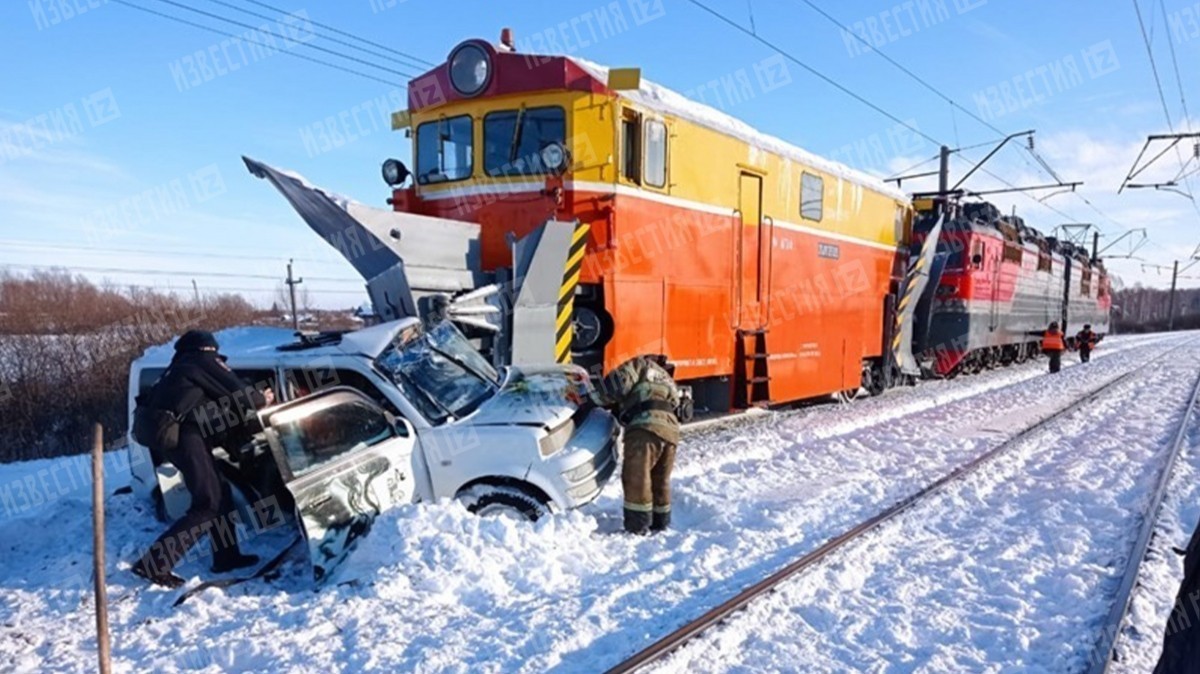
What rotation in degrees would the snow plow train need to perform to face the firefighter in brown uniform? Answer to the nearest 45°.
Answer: approximately 45° to its left

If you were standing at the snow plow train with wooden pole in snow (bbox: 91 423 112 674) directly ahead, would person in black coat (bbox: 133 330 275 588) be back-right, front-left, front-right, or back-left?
front-right

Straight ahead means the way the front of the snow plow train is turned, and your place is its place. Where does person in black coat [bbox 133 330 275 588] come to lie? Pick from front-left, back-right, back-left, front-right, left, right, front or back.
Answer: front

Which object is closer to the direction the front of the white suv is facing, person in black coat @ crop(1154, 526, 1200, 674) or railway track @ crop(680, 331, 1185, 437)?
the person in black coat

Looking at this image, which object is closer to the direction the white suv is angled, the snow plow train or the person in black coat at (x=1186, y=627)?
the person in black coat

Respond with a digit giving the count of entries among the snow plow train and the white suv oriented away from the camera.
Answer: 0

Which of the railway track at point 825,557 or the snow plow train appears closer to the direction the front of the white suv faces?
the railway track

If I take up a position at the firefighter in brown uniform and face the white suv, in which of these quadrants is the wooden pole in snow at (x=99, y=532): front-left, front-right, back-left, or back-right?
front-left

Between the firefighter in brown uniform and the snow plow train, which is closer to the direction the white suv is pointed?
the firefighter in brown uniform

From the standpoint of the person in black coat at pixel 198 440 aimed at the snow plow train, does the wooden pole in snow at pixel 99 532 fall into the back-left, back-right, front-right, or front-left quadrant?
back-right

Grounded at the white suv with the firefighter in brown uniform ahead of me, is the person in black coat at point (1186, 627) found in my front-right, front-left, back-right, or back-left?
front-right

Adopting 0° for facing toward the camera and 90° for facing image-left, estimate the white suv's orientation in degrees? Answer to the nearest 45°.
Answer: approximately 315°

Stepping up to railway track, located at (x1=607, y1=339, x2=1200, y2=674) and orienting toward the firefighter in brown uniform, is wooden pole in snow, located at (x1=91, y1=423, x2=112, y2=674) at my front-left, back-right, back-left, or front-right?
front-left

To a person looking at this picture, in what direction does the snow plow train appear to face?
facing the viewer and to the left of the viewer

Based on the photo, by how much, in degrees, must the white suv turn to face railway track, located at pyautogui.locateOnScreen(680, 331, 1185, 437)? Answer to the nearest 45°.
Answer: approximately 90° to its left
